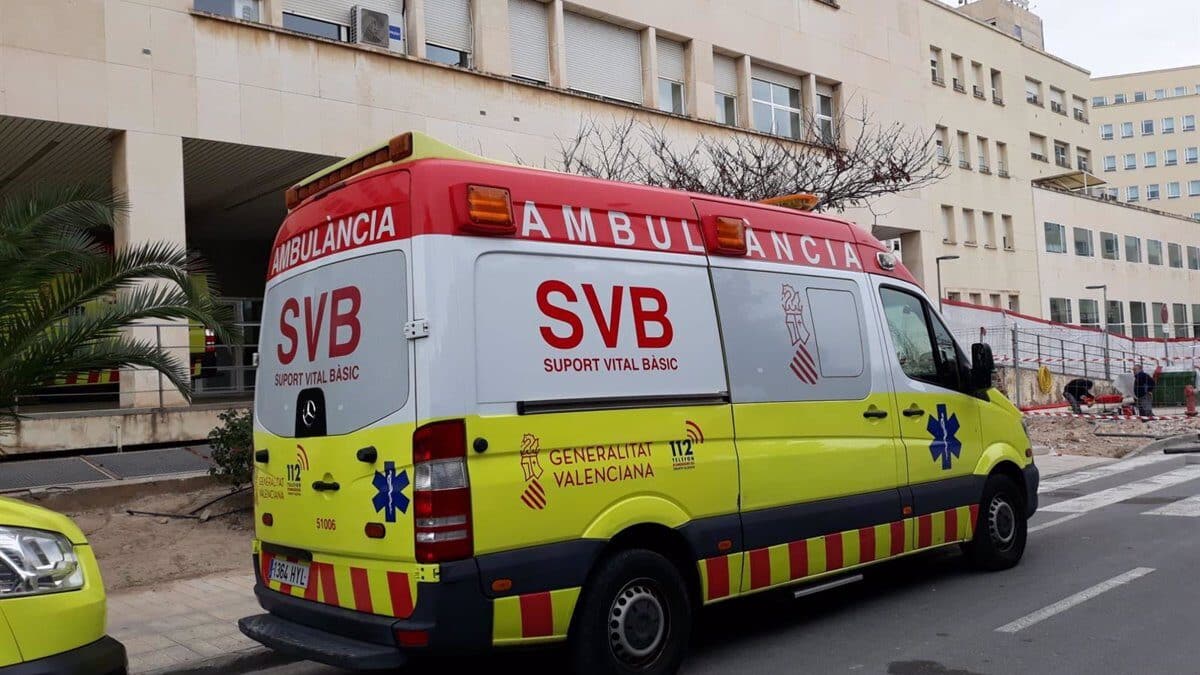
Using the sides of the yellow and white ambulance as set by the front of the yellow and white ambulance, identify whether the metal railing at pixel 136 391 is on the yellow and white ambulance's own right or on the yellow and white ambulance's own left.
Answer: on the yellow and white ambulance's own left

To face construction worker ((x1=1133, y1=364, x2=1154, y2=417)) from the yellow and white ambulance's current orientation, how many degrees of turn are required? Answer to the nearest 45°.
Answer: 0° — it already faces them

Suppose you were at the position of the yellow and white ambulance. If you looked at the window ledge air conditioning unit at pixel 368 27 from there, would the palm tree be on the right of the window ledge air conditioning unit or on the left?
left

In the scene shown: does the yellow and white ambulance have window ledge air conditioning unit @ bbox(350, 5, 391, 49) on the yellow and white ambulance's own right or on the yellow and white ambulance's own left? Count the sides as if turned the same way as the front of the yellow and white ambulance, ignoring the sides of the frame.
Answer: on the yellow and white ambulance's own left

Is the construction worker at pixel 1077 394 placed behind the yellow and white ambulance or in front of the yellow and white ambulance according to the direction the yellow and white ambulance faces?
in front

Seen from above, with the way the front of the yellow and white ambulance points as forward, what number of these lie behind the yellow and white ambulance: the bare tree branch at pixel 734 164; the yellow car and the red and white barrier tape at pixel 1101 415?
1

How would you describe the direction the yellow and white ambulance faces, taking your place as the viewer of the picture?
facing away from the viewer and to the right of the viewer

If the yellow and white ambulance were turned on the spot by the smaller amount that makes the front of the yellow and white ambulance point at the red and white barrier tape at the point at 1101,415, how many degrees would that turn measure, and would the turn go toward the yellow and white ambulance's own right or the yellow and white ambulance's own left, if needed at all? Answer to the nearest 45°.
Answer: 0° — it already faces it

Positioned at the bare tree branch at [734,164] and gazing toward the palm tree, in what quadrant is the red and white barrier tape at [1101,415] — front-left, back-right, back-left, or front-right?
back-left

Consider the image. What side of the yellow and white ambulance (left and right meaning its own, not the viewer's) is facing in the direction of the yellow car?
back

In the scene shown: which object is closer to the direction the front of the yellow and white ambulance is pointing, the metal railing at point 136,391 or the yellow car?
the metal railing

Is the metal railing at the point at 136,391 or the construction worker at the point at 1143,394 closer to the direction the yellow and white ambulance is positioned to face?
the construction worker

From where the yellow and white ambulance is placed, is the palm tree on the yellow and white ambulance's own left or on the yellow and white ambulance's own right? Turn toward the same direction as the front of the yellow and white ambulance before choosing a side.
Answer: on the yellow and white ambulance's own left
